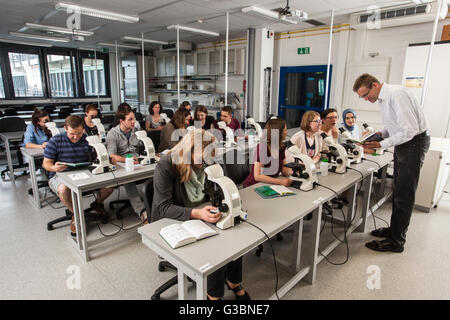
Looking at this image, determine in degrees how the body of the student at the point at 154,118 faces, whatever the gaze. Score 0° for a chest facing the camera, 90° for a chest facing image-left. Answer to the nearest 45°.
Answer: approximately 315°

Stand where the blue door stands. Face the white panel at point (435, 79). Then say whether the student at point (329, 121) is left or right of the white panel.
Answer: right

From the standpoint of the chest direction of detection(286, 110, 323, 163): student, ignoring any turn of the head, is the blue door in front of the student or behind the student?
behind

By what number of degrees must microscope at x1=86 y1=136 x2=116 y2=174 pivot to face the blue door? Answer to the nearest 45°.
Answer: approximately 90° to its right

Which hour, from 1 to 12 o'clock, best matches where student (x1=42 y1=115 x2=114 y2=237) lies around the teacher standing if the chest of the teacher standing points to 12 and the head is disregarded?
The student is roughly at 11 o'clock from the teacher standing.

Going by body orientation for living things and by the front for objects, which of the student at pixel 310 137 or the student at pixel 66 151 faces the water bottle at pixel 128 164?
the student at pixel 66 151

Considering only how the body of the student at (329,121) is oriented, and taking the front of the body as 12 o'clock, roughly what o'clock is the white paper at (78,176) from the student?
The white paper is roughly at 3 o'clock from the student.

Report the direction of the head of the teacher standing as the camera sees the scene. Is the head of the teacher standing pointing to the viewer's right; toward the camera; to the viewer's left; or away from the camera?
to the viewer's left

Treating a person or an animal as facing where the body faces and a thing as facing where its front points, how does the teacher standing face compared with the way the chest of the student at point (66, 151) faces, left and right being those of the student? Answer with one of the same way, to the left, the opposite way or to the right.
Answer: the opposite way

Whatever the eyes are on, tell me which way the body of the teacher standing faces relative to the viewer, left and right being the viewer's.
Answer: facing to the left of the viewer
